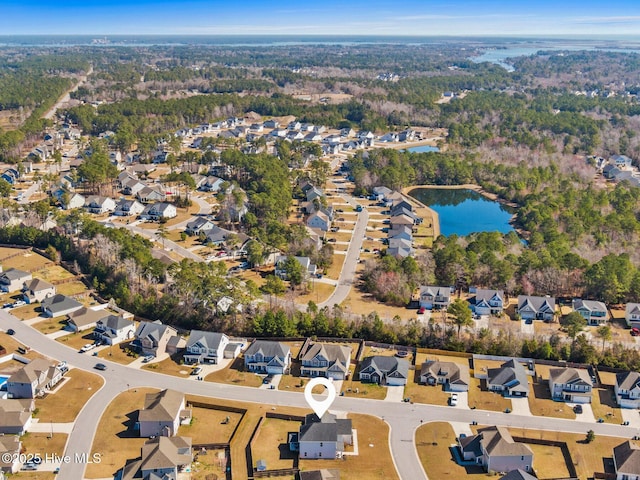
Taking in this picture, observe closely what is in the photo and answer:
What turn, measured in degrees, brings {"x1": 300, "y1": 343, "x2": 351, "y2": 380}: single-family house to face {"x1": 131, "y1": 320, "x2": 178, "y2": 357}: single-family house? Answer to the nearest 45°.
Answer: approximately 90° to its right

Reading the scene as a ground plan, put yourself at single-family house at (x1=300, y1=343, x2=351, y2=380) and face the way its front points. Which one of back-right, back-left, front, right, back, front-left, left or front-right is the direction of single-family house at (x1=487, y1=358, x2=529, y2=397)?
left

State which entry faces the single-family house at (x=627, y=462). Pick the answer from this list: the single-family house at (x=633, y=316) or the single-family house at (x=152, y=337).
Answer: the single-family house at (x=633, y=316)

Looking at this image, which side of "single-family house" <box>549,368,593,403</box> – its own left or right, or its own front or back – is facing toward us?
front

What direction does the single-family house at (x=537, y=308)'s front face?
toward the camera

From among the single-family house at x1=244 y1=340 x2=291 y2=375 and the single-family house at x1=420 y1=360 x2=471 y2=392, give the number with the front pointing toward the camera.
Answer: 2

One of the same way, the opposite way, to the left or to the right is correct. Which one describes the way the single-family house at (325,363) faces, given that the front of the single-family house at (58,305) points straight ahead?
the same way

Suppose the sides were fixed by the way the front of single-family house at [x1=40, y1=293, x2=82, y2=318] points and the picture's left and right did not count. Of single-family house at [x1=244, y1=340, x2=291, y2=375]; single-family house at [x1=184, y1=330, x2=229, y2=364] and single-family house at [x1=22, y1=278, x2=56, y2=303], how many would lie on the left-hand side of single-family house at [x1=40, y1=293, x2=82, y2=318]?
2

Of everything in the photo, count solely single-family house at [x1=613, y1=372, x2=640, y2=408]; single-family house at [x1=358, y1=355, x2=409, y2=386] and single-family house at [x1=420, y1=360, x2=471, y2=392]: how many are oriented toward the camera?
3

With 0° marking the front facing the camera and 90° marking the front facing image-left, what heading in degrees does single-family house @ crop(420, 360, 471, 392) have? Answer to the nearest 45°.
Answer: approximately 0°

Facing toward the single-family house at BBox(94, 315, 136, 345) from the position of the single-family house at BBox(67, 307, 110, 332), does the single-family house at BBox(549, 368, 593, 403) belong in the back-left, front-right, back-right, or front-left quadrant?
front-left

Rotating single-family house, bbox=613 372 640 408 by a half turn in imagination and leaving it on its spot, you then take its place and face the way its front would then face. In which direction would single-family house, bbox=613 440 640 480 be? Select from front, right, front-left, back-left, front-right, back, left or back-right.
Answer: back

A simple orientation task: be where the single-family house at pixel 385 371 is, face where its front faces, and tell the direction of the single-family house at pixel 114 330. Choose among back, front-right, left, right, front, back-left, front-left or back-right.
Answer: right

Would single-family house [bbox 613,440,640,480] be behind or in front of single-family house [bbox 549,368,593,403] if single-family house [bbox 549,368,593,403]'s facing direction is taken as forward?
in front

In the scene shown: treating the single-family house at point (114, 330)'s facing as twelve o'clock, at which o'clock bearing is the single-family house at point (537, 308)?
the single-family house at point (537, 308) is roughly at 8 o'clock from the single-family house at point (114, 330).

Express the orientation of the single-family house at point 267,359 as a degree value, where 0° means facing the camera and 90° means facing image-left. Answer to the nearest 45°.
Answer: approximately 0°

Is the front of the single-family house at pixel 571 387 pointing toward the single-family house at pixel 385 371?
no

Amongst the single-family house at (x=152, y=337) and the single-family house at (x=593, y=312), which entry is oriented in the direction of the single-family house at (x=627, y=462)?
the single-family house at (x=593, y=312)

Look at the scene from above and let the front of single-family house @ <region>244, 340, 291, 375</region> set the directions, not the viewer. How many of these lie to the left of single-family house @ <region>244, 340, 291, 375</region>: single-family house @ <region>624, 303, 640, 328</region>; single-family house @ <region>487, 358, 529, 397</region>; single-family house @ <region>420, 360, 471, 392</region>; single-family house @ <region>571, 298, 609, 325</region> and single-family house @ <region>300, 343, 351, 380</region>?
5

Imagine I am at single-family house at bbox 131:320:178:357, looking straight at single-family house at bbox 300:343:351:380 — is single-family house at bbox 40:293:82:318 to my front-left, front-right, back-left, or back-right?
back-left

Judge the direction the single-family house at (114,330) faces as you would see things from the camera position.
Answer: facing the viewer and to the left of the viewer

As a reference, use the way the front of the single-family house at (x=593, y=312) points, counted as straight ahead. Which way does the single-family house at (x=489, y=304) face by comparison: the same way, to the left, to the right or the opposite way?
the same way

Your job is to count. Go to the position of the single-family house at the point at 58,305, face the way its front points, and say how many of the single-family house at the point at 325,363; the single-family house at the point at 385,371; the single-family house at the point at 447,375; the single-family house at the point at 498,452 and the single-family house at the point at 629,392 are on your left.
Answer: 5

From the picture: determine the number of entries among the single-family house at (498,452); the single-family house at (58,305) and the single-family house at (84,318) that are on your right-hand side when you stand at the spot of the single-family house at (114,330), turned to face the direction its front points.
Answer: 2

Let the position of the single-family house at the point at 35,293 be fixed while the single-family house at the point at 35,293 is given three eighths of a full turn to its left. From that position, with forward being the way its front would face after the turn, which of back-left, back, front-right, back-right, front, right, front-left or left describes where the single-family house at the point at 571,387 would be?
front-right

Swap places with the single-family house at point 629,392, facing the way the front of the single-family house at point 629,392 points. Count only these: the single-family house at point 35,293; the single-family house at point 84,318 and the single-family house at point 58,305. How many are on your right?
3

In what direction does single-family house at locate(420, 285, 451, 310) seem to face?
toward the camera
